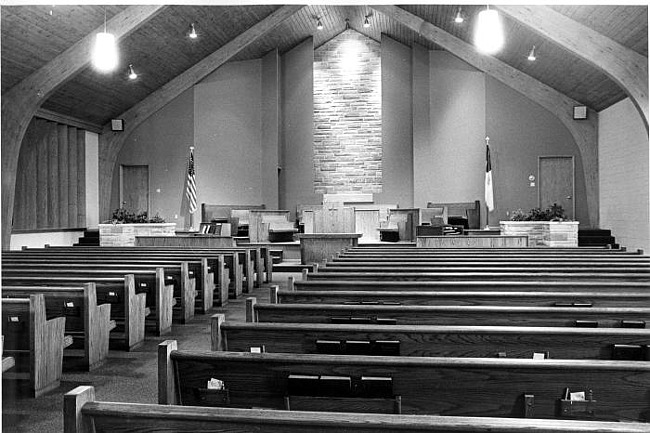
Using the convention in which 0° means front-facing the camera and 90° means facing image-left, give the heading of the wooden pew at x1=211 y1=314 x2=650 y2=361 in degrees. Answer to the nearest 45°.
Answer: approximately 180°

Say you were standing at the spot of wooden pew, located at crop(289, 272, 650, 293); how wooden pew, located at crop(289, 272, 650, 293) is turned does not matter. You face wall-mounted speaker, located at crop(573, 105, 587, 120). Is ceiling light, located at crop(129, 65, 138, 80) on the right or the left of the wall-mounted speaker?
left

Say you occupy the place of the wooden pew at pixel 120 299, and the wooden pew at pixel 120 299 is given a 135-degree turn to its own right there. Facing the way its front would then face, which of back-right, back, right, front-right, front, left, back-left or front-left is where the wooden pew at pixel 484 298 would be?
front-left

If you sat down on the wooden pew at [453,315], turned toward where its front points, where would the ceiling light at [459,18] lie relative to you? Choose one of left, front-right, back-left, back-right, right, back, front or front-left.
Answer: front

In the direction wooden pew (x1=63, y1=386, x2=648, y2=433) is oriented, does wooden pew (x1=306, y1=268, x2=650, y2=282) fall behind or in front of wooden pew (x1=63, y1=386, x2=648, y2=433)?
in front

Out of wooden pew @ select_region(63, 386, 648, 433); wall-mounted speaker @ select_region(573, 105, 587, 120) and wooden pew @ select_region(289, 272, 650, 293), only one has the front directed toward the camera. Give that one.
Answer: the wall-mounted speaker

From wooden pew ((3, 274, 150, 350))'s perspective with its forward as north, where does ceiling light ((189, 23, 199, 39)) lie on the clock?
The ceiling light is roughly at 11 o'clock from the wooden pew.

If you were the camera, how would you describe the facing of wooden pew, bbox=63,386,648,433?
facing away from the viewer

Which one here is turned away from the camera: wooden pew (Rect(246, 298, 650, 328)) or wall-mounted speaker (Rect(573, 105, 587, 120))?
the wooden pew

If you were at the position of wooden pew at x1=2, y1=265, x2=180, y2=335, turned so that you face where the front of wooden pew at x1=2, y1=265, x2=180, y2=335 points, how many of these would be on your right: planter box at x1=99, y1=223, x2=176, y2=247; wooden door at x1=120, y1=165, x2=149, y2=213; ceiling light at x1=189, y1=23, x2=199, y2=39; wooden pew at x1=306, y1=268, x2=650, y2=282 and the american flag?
1

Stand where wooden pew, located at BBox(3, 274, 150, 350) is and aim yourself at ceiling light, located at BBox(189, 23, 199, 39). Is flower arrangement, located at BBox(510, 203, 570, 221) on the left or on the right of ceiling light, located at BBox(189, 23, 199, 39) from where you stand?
right

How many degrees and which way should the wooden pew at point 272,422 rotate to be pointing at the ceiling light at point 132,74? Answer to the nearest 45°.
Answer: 0° — it already faces it

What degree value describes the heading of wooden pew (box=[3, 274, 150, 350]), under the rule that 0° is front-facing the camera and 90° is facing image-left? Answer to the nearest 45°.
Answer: approximately 225°

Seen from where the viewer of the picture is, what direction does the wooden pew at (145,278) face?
facing away from the viewer and to the right of the viewer

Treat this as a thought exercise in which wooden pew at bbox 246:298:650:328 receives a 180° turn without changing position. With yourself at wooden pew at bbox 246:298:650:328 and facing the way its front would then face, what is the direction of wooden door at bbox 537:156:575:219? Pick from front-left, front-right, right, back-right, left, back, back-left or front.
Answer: back

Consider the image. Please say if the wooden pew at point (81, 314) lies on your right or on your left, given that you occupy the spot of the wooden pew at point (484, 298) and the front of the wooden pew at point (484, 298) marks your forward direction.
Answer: on your left

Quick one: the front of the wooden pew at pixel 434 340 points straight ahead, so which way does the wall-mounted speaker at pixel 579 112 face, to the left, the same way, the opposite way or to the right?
the opposite way

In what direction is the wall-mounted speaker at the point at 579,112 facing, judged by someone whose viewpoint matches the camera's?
facing the viewer

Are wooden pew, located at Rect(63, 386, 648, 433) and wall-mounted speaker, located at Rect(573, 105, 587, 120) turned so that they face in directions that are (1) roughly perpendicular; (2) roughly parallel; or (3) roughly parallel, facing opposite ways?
roughly parallel, facing opposite ways

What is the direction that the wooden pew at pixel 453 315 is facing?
away from the camera

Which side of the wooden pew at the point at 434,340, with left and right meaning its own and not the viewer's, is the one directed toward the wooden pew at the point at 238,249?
front
